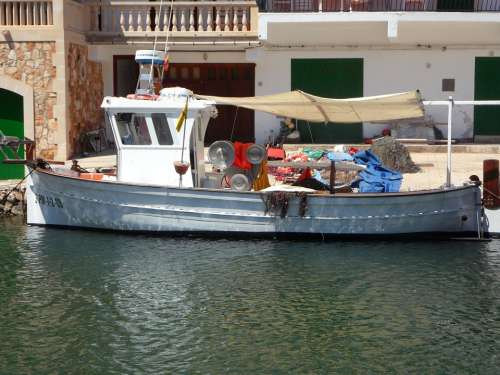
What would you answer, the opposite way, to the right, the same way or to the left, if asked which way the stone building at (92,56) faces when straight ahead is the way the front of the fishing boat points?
to the left

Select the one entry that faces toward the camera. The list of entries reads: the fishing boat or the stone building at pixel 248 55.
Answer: the stone building

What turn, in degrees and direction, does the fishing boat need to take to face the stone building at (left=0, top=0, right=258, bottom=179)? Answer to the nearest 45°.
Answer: approximately 45° to its right

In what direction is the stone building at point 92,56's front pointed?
toward the camera

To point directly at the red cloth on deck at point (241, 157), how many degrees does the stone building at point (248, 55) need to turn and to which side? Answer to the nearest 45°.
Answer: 0° — it already faces it

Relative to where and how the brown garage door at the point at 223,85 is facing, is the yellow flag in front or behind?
in front

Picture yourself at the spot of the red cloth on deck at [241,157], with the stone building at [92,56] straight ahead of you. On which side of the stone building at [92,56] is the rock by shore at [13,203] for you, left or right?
left

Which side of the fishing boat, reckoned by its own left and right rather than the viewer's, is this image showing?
left

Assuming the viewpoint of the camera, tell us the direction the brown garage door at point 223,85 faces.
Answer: facing the viewer

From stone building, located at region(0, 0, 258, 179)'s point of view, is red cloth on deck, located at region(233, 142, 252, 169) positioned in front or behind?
in front

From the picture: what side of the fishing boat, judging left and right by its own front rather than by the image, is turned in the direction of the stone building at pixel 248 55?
right

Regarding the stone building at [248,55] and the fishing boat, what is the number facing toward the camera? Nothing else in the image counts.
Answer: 1

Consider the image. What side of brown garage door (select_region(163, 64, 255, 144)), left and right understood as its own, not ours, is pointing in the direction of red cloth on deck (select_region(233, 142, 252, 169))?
front

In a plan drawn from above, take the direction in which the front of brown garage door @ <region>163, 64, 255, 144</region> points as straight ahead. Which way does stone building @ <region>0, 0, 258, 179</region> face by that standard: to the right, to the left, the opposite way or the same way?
the same way
